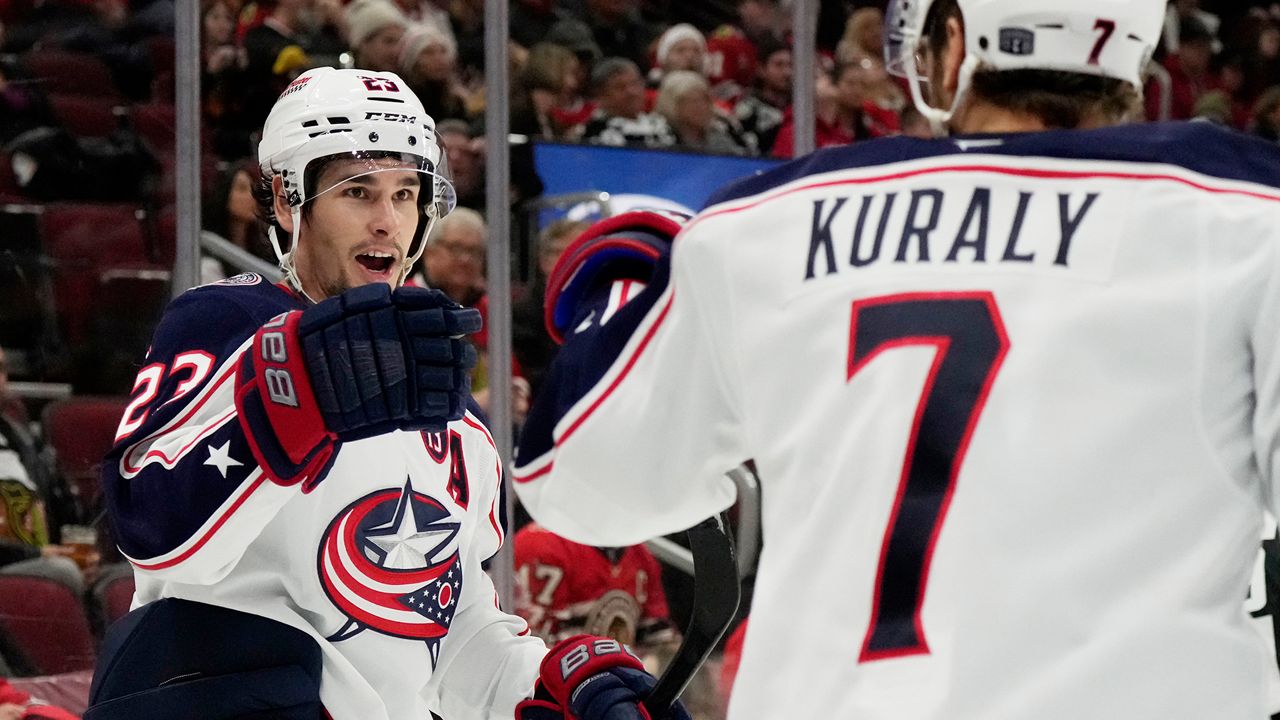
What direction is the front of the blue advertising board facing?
toward the camera

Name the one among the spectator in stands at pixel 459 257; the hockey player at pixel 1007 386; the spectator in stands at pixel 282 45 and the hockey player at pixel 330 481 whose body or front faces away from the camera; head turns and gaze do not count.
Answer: the hockey player at pixel 1007 386

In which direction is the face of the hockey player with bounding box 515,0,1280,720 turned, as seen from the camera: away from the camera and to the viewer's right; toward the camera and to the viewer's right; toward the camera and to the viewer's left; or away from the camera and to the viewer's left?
away from the camera and to the viewer's left

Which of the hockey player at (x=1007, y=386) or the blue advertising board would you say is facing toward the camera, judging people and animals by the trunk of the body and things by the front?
the blue advertising board

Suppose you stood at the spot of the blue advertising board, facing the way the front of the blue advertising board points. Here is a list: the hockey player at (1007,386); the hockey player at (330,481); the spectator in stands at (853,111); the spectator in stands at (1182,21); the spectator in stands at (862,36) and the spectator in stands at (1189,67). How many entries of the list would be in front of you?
2

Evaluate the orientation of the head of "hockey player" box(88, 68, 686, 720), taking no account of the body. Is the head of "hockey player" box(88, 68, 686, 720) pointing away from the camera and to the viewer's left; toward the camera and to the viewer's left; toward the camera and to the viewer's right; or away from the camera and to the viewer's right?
toward the camera and to the viewer's right

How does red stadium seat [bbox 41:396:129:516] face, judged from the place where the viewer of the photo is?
facing the viewer and to the right of the viewer

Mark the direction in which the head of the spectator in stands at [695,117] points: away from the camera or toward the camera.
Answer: toward the camera

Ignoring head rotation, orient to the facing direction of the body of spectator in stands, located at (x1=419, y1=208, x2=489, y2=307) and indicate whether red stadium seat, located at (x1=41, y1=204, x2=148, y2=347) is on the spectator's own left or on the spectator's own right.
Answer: on the spectator's own right

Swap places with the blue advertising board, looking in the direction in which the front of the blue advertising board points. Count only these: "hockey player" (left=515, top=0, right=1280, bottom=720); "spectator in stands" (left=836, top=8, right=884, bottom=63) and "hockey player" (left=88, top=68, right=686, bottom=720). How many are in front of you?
2

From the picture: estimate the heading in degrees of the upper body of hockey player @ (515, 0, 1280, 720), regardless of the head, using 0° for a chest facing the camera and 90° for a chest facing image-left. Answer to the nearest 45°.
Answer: approximately 180°

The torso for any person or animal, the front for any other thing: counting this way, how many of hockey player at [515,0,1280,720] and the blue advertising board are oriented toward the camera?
1

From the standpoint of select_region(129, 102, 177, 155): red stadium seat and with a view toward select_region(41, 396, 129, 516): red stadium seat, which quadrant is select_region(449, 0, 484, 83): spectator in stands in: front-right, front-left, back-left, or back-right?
back-left

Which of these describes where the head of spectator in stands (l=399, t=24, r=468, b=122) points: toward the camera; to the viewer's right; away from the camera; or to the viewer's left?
toward the camera

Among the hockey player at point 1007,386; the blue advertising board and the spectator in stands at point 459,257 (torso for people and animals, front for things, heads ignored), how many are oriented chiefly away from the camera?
1
